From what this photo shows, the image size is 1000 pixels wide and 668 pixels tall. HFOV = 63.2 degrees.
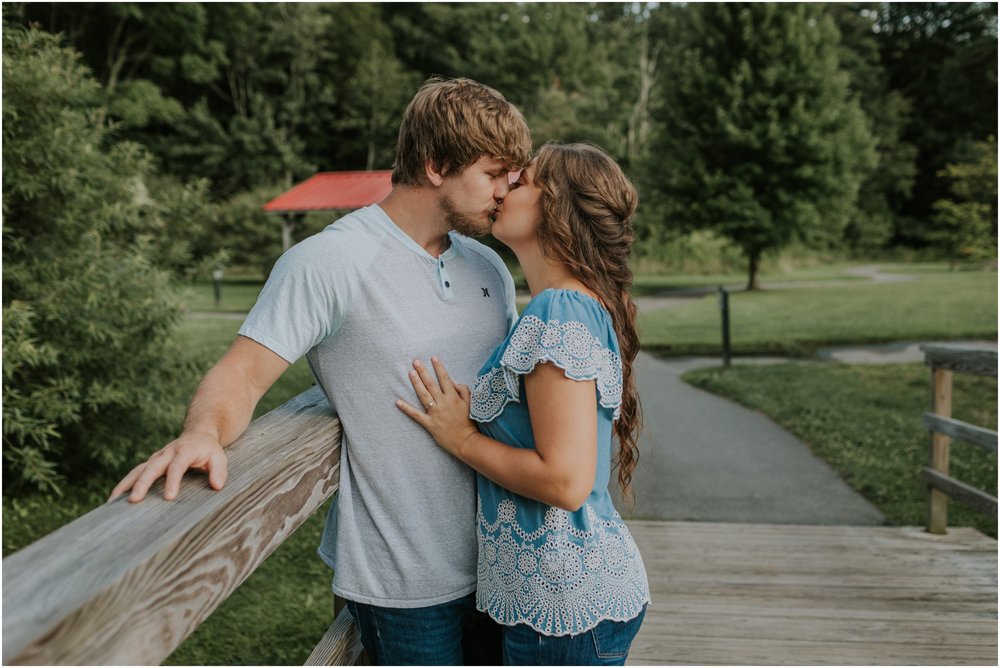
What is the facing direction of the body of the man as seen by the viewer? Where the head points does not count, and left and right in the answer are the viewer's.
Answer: facing the viewer and to the right of the viewer

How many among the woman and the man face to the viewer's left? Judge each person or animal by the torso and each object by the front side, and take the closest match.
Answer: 1

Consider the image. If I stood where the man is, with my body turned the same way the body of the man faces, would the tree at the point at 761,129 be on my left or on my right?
on my left

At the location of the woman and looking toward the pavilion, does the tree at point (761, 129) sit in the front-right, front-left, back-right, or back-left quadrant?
front-right

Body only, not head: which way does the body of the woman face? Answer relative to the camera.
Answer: to the viewer's left

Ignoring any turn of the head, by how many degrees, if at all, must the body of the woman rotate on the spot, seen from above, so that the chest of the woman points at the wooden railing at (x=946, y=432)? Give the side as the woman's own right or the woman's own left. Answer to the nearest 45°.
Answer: approximately 135° to the woman's own right

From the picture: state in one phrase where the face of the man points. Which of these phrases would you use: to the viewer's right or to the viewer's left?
to the viewer's right

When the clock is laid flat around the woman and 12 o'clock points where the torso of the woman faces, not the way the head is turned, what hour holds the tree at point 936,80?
The tree is roughly at 4 o'clock from the woman.

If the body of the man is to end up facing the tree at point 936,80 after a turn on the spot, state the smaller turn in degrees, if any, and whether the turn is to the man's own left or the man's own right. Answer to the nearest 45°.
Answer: approximately 90° to the man's own left

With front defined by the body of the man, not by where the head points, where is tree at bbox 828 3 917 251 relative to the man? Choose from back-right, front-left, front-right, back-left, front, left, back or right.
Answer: left

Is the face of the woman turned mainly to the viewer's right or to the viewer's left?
to the viewer's left

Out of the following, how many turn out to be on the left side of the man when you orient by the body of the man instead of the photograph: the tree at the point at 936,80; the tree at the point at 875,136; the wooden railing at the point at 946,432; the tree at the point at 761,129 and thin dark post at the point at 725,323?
5

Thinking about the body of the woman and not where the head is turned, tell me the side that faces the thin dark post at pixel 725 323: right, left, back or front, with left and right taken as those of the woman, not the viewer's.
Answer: right

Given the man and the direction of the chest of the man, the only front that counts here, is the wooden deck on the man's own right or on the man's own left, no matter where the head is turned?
on the man's own left
